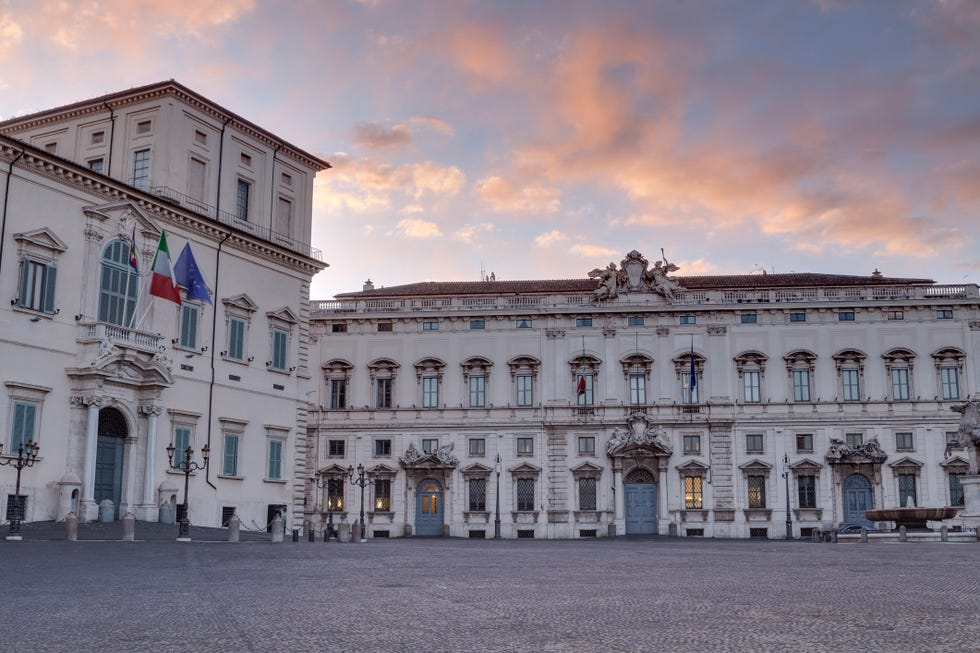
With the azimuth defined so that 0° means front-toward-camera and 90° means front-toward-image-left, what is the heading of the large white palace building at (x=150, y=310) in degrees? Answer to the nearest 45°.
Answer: approximately 315°

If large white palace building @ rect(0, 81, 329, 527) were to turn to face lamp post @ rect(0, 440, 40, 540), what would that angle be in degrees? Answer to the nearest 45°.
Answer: approximately 90° to its right
